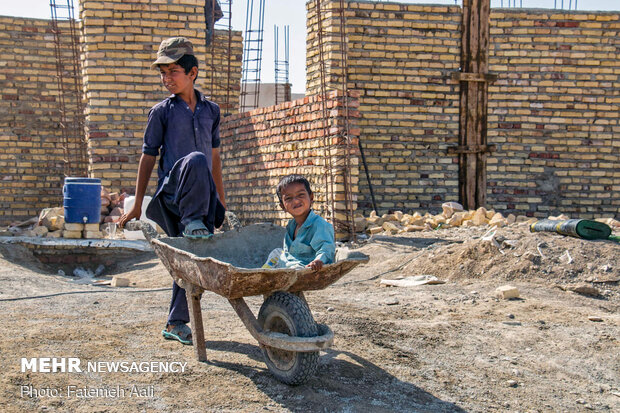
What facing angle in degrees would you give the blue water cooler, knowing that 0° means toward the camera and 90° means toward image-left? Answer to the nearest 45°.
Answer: approximately 0°

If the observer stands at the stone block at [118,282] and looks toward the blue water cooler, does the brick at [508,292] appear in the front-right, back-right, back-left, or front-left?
back-right

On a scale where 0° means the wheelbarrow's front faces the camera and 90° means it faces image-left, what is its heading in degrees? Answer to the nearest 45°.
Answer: approximately 315°

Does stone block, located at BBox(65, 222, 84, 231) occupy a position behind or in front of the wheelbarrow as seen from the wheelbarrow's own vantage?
behind

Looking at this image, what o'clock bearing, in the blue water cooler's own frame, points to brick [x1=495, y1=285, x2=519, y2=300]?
The brick is roughly at 11 o'clock from the blue water cooler.

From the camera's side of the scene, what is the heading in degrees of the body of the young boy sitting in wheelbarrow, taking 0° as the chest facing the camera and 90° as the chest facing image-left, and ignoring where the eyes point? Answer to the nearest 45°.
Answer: approximately 45°

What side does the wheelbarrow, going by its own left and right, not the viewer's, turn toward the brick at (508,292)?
left

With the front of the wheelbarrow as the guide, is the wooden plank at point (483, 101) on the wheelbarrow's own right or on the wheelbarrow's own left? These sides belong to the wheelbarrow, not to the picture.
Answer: on the wheelbarrow's own left
